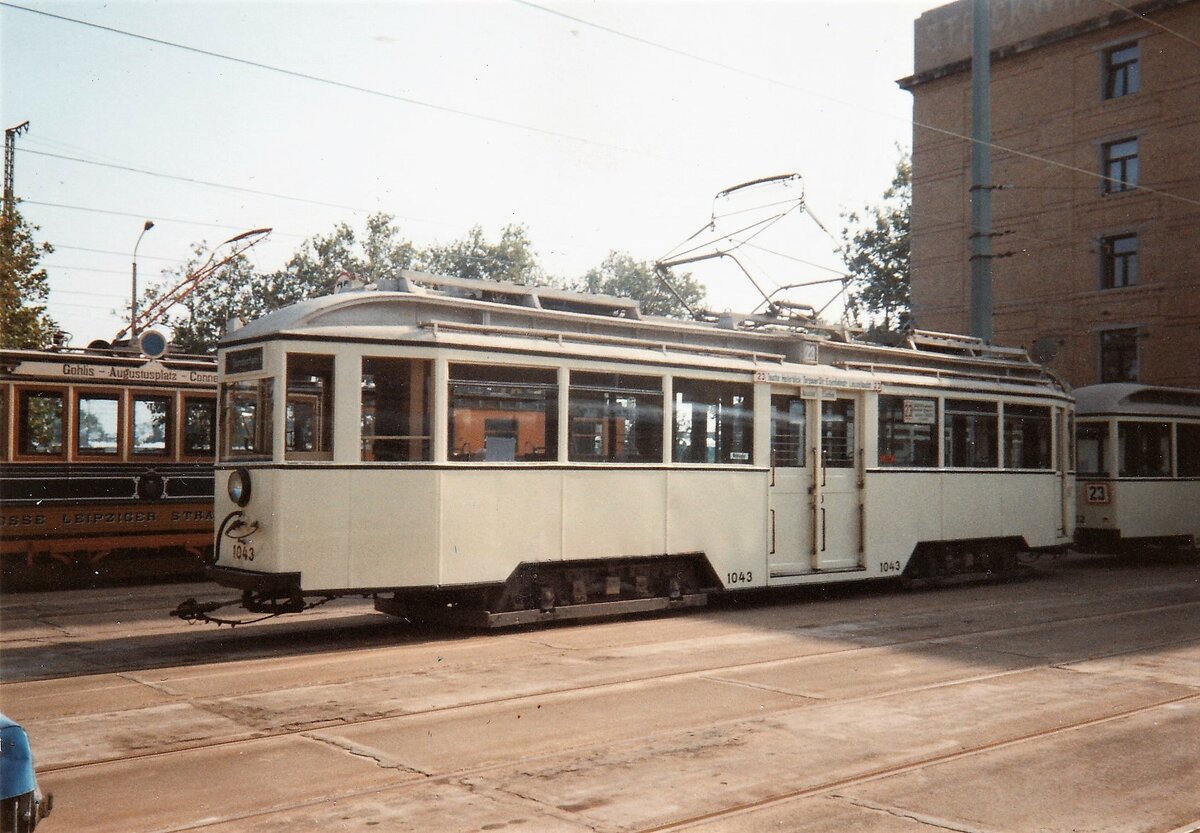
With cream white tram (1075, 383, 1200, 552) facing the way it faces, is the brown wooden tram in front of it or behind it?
in front

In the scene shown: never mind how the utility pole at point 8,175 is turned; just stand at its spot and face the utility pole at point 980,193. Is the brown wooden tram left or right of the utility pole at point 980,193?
right

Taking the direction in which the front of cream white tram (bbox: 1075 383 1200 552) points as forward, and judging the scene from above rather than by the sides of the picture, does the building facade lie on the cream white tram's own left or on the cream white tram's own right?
on the cream white tram's own right

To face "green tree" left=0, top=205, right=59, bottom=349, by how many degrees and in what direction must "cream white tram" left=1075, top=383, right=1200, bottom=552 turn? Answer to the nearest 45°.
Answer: approximately 45° to its right

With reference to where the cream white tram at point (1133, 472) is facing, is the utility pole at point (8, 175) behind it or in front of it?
in front

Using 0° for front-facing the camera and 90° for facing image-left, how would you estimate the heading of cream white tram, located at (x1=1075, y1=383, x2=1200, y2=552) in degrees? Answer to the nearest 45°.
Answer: approximately 45°

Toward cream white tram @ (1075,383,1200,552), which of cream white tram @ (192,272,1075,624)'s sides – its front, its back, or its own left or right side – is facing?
back

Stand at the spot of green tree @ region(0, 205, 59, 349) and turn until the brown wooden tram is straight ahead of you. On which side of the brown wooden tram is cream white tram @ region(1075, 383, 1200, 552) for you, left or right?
left

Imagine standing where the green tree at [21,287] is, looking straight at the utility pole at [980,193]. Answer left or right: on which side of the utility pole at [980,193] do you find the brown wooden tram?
right

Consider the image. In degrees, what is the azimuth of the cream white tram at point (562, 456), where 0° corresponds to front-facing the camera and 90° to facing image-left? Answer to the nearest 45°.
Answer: approximately 45°
